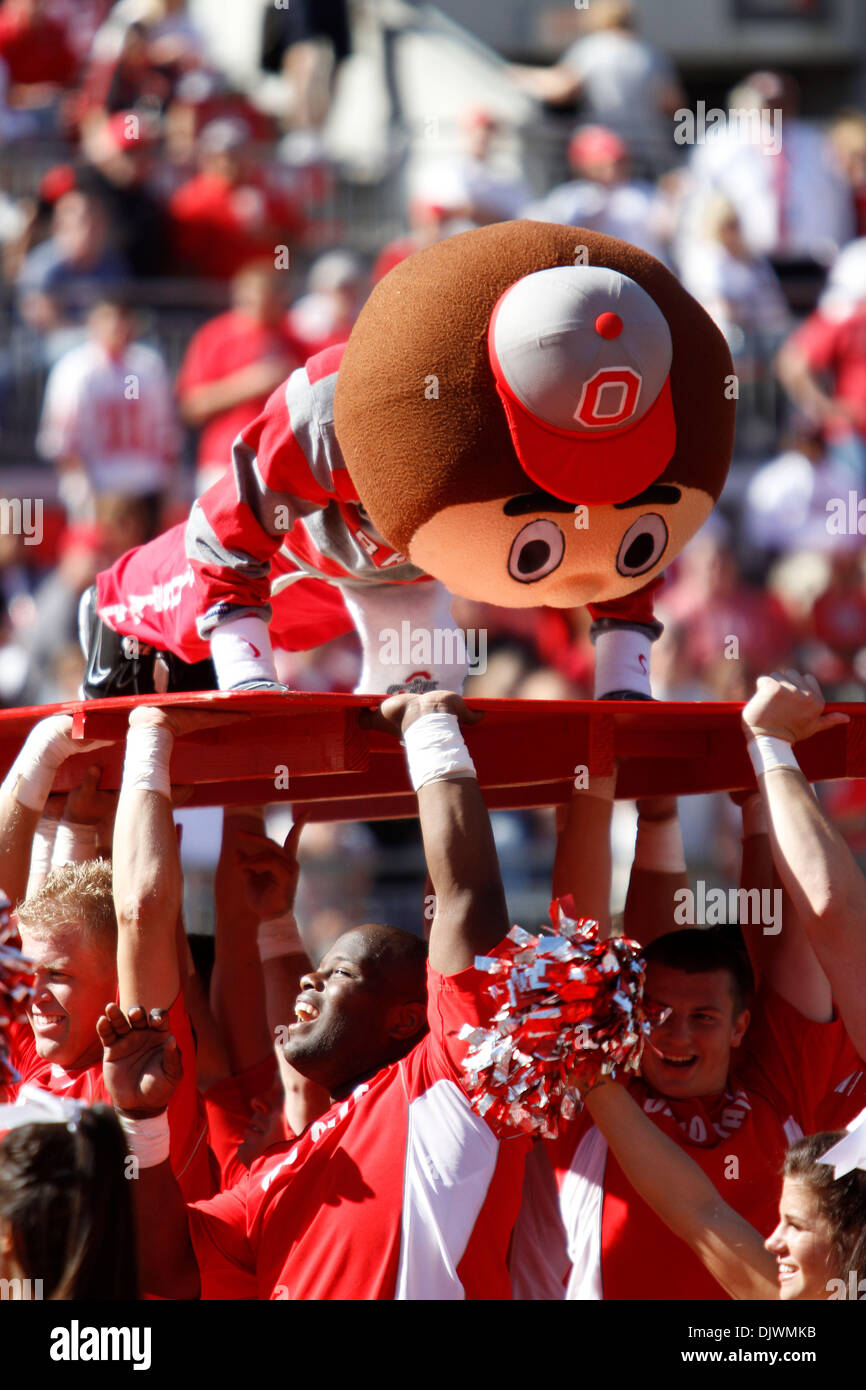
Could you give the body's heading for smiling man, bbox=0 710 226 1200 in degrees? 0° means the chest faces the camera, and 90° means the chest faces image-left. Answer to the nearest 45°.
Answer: approximately 45°

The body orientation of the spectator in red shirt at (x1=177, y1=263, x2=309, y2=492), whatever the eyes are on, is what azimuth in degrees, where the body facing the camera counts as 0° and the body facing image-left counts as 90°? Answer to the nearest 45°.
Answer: approximately 315°

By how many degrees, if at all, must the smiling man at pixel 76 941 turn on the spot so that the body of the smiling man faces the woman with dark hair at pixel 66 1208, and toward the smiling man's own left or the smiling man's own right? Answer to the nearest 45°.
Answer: approximately 45° to the smiling man's own left

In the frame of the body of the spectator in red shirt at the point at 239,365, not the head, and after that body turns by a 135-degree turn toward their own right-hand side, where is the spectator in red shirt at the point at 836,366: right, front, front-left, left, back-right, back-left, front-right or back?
back

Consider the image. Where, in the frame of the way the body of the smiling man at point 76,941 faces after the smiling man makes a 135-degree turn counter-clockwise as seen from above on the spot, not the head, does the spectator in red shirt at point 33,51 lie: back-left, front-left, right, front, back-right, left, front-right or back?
left

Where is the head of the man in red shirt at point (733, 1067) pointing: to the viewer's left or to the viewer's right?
to the viewer's left

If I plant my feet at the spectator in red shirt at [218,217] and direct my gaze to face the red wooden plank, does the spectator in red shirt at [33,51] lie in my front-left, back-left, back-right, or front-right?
back-right

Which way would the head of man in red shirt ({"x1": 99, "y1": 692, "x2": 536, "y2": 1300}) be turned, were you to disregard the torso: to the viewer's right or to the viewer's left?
to the viewer's left

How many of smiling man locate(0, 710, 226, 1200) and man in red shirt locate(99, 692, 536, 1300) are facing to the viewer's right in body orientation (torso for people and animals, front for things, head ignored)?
0
